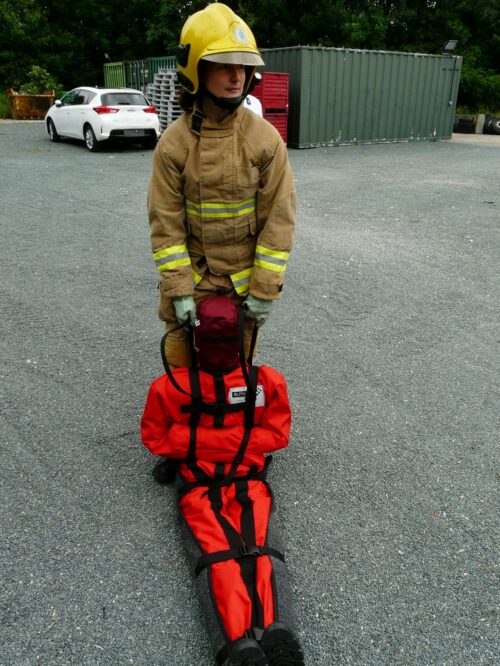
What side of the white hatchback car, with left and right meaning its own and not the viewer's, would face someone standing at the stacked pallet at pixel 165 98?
right

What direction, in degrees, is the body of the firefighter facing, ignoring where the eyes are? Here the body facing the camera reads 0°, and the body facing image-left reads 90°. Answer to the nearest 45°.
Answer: approximately 0°

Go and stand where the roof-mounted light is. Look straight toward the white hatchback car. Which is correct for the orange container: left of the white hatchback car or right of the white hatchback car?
right

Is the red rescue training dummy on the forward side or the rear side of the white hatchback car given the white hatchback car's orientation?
on the rear side

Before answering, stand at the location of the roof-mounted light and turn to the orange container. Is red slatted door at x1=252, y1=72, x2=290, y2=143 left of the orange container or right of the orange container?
left

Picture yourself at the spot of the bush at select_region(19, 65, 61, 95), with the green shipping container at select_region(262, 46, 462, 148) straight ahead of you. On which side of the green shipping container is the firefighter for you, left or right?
right

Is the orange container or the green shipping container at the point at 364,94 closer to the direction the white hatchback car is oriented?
the orange container

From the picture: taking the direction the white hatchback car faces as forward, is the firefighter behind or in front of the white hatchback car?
behind

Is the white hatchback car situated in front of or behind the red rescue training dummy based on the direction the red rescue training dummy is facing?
behind

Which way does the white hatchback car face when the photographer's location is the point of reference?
facing away from the viewer and to the left of the viewer
